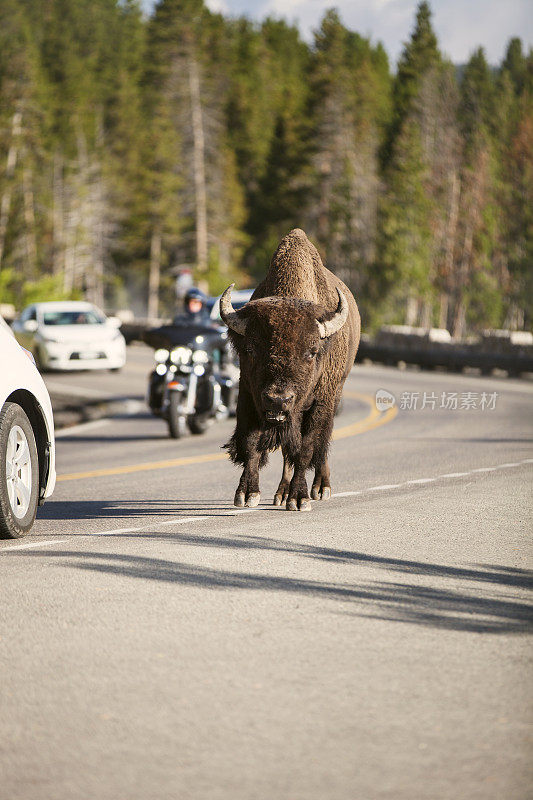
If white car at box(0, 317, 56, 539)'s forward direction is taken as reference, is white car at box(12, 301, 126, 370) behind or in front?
in front

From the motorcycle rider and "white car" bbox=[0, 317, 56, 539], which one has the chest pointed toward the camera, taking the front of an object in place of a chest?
the motorcycle rider

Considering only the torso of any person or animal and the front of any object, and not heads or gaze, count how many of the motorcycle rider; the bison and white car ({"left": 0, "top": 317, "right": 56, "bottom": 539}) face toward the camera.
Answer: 2

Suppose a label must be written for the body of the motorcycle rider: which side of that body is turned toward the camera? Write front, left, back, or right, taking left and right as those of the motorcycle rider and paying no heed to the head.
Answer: front

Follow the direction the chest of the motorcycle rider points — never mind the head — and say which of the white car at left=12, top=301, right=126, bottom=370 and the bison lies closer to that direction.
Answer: the bison

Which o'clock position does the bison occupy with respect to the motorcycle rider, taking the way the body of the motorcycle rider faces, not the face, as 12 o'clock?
The bison is roughly at 12 o'clock from the motorcycle rider.

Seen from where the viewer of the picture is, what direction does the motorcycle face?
facing the viewer and to the left of the viewer

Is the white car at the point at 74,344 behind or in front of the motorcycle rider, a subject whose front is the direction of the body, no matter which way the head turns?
behind

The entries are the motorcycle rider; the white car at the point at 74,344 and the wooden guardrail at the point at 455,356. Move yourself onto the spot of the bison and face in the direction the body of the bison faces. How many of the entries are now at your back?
3

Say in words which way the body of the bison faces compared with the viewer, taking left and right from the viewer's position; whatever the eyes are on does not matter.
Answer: facing the viewer

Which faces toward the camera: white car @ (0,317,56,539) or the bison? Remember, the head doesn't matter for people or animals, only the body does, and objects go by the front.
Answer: the bison

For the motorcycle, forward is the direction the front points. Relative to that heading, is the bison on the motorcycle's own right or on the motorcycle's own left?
on the motorcycle's own left

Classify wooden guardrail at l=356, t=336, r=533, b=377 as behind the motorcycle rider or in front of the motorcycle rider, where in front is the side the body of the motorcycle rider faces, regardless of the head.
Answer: behind

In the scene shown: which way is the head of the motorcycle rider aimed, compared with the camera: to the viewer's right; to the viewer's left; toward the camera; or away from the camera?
toward the camera

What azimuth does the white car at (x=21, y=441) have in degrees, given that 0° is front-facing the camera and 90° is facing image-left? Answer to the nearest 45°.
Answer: approximately 225°

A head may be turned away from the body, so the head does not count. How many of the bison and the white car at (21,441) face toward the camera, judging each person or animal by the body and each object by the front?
1

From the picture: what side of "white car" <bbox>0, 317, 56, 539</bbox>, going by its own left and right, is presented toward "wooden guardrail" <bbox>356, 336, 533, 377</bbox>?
front

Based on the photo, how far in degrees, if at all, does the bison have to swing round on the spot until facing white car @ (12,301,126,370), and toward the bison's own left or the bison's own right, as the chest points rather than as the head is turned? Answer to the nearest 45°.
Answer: approximately 180°

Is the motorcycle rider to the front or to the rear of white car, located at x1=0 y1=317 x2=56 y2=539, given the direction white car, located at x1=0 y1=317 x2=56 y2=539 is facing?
to the front
